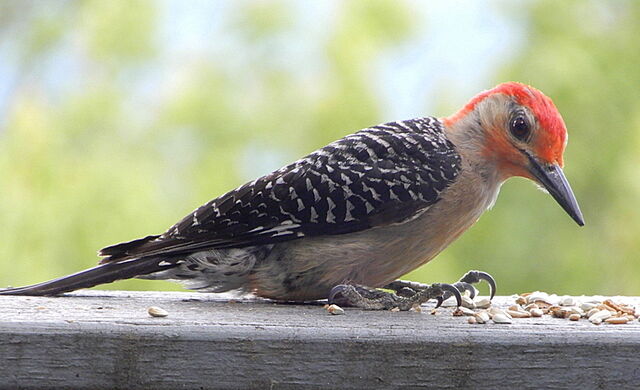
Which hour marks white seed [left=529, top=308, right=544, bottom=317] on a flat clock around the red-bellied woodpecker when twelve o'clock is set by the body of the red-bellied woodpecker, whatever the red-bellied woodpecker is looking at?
The white seed is roughly at 1 o'clock from the red-bellied woodpecker.

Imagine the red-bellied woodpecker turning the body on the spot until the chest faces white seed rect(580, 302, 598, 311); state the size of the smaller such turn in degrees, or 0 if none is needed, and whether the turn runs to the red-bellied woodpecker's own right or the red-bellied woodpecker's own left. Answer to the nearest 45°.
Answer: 0° — it already faces it

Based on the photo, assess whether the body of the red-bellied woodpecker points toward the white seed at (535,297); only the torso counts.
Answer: yes

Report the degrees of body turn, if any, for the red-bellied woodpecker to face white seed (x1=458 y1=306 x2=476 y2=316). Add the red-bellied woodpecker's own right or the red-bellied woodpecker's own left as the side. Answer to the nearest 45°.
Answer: approximately 45° to the red-bellied woodpecker's own right

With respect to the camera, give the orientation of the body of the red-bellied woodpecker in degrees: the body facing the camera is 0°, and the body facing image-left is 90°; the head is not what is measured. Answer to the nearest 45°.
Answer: approximately 270°

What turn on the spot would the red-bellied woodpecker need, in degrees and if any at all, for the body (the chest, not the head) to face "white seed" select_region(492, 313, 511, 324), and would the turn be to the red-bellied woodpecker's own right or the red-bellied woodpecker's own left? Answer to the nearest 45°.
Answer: approximately 45° to the red-bellied woodpecker's own right

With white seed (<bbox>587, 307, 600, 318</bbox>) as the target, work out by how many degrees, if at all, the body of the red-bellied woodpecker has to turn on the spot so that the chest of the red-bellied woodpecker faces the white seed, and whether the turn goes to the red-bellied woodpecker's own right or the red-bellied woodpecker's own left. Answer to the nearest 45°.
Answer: approximately 45° to the red-bellied woodpecker's own right
